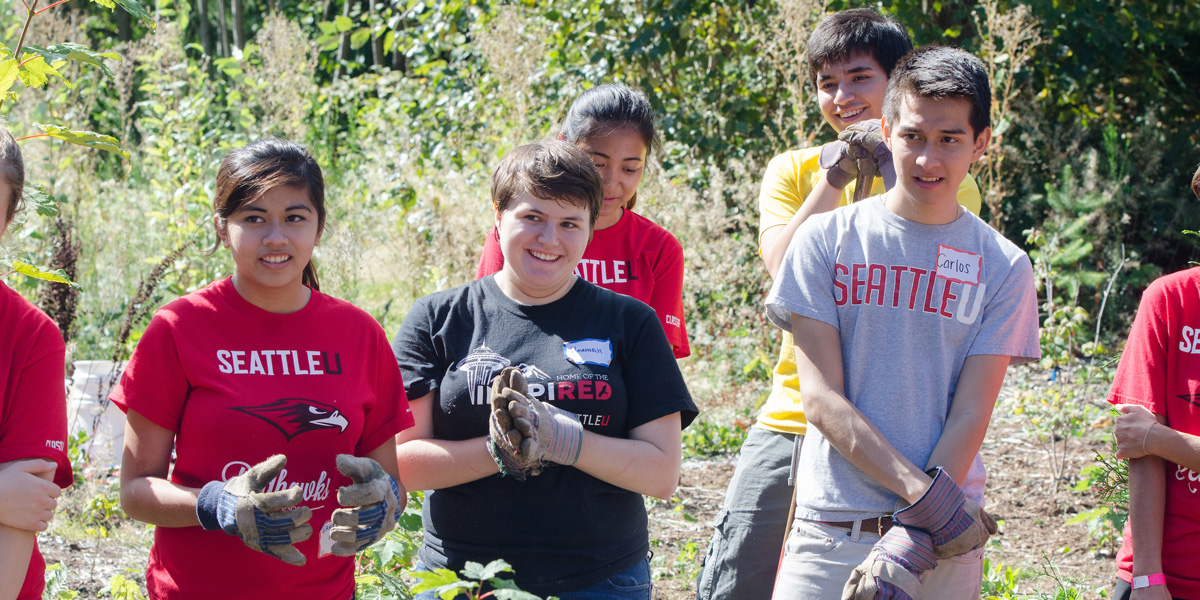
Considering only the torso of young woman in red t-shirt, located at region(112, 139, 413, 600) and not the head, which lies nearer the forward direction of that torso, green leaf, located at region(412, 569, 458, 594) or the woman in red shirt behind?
the green leaf

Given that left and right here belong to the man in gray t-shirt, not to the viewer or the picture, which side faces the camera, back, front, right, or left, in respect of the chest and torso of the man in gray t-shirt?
front

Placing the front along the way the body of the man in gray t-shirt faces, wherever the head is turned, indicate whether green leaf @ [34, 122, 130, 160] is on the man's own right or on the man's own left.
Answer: on the man's own right

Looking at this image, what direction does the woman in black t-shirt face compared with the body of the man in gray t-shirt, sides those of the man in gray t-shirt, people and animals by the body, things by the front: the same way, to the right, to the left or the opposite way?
the same way

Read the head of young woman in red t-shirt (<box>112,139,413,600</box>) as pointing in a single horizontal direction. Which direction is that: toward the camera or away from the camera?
toward the camera

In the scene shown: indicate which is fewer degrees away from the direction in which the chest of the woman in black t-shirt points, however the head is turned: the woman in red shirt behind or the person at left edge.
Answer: the person at left edge

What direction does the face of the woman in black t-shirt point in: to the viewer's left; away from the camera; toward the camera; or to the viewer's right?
toward the camera

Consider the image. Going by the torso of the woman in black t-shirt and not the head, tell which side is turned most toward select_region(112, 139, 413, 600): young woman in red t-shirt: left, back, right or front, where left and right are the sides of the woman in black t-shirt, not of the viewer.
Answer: right

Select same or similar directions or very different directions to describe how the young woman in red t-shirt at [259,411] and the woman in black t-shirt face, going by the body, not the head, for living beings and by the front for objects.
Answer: same or similar directions

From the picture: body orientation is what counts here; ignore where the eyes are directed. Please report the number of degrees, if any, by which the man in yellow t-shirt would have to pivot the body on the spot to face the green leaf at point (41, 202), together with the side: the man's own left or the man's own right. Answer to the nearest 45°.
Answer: approximately 45° to the man's own right

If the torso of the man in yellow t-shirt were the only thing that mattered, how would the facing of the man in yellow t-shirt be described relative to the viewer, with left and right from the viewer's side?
facing the viewer

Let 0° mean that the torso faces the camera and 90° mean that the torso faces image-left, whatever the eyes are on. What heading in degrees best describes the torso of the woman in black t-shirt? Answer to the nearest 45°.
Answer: approximately 0°
